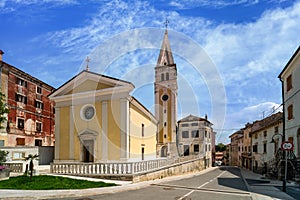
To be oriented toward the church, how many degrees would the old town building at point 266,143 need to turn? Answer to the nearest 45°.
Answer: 0° — it already faces it

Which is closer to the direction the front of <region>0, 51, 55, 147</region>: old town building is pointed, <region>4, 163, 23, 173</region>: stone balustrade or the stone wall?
the stone wall

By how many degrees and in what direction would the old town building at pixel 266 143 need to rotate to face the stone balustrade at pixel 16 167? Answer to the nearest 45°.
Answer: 0° — it already faces it

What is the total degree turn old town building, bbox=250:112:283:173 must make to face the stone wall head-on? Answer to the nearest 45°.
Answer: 0° — it already faces it

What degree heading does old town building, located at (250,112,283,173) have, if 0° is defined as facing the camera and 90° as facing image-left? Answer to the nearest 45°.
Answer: approximately 45°
